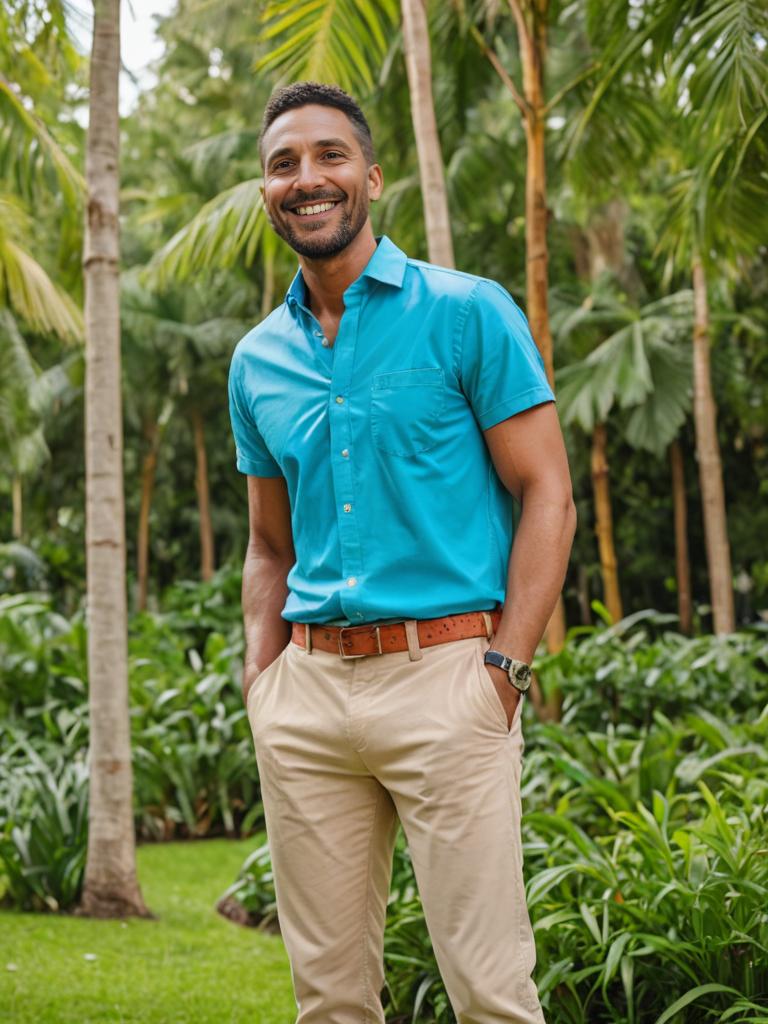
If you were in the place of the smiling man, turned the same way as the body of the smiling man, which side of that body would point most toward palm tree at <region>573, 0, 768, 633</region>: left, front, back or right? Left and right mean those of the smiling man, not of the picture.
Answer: back

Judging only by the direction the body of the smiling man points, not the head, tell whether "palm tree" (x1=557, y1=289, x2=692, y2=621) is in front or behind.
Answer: behind

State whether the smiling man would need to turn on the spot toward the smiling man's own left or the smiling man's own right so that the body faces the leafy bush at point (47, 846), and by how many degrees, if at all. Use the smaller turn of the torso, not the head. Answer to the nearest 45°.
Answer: approximately 90° to the smiling man's own right

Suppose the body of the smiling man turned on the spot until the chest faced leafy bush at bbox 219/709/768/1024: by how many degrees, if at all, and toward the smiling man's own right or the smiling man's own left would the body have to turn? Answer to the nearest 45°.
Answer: approximately 180°

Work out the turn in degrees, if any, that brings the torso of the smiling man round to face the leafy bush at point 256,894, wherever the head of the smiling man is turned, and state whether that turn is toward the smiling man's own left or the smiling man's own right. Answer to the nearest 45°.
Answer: approximately 135° to the smiling man's own right

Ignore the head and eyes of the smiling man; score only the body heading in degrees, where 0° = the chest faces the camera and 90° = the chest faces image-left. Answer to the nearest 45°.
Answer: approximately 45°

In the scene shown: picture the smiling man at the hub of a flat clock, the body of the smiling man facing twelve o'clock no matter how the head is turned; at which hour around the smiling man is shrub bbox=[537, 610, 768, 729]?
The shrub is roughly at 5 o'clock from the smiling man.
